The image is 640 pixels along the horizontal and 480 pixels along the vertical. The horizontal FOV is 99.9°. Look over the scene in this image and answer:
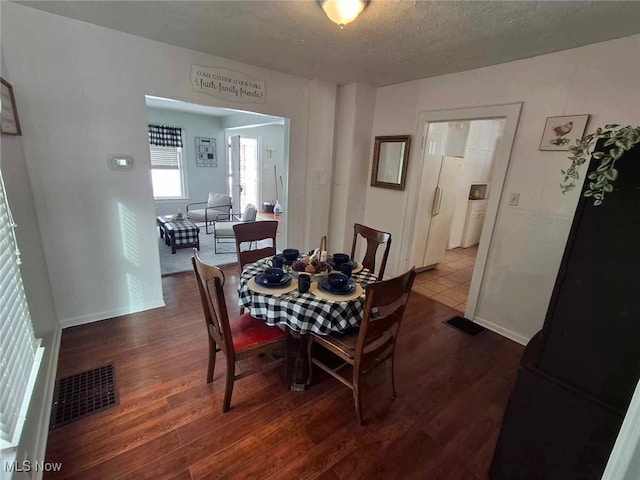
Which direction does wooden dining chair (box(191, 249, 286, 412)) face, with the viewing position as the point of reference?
facing away from the viewer and to the right of the viewer

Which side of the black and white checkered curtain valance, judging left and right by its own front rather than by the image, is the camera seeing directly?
front

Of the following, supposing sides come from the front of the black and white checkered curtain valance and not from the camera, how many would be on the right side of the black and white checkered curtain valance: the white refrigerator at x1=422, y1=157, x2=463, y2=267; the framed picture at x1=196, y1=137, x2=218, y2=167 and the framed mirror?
0

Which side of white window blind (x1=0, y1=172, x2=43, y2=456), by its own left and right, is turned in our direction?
right

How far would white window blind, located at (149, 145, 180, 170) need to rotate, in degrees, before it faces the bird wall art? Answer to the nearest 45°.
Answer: approximately 45° to its left

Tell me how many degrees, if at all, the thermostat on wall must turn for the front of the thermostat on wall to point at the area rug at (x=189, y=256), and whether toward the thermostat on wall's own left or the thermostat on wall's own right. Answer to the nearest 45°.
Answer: approximately 135° to the thermostat on wall's own left

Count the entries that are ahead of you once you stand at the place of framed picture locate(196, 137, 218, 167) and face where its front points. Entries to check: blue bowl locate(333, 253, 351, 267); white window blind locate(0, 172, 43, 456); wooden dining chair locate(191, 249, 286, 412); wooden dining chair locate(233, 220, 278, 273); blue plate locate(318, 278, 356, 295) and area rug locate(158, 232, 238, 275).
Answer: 6

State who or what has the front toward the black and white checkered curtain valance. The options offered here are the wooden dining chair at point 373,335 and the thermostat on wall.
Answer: the wooden dining chair

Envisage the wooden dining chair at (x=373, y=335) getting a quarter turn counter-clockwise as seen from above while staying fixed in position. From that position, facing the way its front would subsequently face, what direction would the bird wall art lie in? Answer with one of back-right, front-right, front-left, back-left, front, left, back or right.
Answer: back

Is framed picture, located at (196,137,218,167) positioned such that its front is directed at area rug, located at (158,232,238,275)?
yes

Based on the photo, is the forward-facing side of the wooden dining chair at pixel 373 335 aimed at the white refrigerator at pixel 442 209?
no

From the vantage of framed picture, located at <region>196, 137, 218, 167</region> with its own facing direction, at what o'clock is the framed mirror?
The framed mirror is roughly at 11 o'clock from the framed picture.

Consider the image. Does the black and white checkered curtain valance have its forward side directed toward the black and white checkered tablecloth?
yes

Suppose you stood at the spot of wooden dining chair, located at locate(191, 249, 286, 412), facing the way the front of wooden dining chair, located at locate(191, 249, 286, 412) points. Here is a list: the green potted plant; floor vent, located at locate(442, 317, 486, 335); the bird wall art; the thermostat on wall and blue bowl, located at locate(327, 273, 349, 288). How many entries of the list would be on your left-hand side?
1

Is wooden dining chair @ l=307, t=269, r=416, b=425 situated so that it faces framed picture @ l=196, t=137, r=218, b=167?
yes

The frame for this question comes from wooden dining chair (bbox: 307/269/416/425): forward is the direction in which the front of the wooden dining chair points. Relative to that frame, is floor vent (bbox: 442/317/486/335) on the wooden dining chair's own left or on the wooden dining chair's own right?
on the wooden dining chair's own right

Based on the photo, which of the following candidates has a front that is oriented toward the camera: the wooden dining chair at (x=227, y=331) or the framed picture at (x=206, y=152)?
the framed picture

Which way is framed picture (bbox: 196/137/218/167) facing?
toward the camera

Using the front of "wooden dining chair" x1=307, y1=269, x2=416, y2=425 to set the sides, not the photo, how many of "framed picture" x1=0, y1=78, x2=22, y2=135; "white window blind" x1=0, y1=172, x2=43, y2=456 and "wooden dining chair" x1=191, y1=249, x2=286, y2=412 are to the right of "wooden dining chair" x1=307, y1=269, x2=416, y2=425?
0

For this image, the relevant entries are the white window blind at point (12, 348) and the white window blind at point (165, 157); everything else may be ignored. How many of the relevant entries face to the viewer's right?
1

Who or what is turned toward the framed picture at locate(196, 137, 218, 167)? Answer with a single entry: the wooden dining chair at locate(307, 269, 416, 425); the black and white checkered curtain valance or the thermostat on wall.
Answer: the wooden dining chair

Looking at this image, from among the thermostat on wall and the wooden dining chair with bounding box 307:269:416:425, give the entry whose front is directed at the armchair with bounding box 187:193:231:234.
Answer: the wooden dining chair

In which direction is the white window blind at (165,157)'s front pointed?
toward the camera
